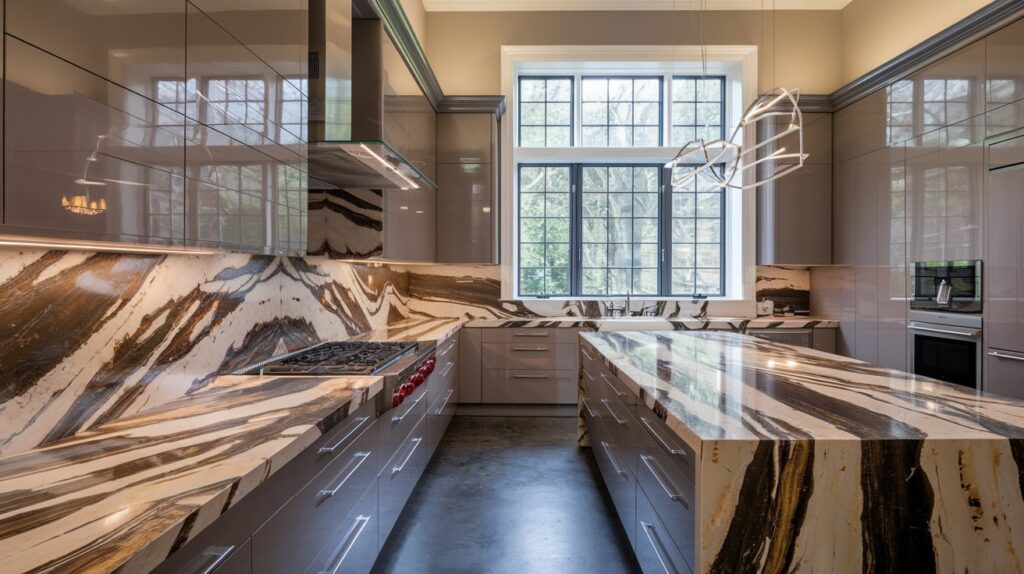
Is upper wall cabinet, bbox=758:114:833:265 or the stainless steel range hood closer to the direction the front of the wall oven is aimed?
the stainless steel range hood

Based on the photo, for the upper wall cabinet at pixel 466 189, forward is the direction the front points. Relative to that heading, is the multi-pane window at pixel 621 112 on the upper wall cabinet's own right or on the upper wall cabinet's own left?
on the upper wall cabinet's own left

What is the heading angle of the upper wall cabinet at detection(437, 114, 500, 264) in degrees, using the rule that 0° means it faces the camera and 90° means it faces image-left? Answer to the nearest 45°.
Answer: approximately 0°

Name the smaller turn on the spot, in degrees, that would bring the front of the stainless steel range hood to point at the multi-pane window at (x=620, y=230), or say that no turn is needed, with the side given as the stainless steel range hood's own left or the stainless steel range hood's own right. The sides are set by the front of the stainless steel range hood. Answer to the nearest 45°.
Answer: approximately 45° to the stainless steel range hood's own left

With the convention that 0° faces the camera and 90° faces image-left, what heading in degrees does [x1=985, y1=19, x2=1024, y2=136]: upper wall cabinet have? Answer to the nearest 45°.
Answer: approximately 45°

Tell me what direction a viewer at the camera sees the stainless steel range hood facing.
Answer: facing to the right of the viewer

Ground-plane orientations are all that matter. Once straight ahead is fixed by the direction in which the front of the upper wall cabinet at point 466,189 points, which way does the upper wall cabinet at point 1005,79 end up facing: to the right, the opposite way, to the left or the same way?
to the right

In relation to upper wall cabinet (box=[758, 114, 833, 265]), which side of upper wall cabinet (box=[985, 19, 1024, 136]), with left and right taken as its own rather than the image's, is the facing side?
right

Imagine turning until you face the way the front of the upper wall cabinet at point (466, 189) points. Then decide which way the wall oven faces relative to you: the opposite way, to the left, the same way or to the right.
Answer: to the right

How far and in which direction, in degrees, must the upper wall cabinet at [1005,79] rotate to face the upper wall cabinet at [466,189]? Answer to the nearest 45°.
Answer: approximately 45° to its right

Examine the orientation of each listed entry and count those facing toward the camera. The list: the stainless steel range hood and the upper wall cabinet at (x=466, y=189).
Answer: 1
